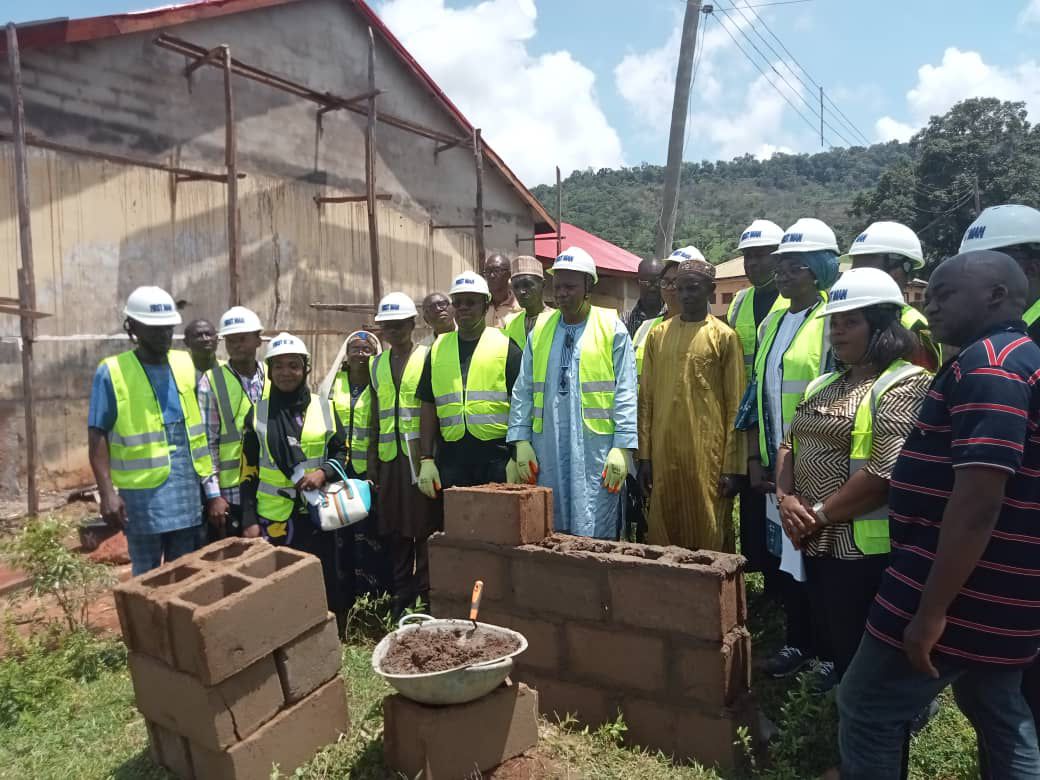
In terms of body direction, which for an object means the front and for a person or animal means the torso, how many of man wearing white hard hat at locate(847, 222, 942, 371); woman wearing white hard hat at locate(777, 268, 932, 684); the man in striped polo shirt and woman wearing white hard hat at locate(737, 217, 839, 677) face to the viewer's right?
0

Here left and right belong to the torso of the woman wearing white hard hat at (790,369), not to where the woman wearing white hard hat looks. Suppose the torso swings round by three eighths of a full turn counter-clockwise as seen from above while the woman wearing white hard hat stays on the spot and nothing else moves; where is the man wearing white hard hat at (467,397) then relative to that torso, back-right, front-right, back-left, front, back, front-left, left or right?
back

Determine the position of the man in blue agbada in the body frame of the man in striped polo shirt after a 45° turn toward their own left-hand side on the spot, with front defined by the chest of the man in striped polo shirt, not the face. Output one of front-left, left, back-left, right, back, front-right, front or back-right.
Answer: right

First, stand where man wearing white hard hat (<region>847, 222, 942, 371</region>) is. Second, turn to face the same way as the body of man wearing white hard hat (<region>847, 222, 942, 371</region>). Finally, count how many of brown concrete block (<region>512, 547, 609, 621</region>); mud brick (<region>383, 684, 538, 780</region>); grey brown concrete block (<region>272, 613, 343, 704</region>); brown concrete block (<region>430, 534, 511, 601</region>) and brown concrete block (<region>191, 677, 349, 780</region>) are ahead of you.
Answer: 5

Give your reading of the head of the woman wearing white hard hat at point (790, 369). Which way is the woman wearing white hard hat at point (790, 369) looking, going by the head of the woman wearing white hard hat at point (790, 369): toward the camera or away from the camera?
toward the camera

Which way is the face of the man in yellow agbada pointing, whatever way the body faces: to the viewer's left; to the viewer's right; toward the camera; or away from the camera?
toward the camera

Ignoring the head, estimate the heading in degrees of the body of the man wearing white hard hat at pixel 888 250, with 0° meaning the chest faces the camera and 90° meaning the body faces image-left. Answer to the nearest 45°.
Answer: approximately 45°

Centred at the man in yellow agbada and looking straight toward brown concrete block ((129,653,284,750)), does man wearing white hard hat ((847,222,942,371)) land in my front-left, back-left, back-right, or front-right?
back-left

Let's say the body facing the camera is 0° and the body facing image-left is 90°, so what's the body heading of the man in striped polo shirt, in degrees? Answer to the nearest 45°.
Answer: approximately 90°

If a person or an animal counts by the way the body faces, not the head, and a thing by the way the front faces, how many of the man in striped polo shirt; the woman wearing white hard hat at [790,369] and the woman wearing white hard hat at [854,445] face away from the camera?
0

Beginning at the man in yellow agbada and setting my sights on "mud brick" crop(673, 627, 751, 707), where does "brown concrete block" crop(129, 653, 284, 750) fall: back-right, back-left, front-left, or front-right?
front-right

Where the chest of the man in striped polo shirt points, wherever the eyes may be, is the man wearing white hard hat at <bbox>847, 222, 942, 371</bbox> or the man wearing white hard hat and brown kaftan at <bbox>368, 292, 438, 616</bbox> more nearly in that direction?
the man wearing white hard hat and brown kaftan

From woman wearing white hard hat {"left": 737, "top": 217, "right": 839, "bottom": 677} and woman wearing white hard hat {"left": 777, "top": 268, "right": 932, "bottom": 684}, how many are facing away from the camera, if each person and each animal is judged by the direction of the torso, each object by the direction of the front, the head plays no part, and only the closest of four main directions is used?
0

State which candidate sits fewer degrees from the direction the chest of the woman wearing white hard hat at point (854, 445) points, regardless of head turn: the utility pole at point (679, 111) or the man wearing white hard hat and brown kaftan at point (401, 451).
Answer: the man wearing white hard hat and brown kaftan

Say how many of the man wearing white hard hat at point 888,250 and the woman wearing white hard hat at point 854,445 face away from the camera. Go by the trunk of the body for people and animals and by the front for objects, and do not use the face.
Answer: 0

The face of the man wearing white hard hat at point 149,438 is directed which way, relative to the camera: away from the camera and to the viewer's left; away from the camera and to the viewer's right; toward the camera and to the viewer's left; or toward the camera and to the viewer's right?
toward the camera and to the viewer's right

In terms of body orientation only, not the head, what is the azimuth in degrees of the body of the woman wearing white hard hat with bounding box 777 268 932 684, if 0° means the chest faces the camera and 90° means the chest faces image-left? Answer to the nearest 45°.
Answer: approximately 45°
